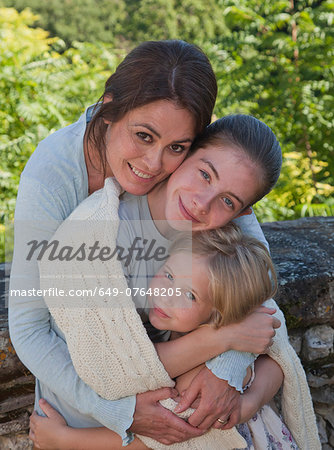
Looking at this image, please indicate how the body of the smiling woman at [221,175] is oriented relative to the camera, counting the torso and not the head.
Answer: toward the camera

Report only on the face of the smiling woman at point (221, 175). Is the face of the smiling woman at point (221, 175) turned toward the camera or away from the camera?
toward the camera

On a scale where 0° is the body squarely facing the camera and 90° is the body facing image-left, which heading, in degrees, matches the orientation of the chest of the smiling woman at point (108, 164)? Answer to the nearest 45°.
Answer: approximately 315°

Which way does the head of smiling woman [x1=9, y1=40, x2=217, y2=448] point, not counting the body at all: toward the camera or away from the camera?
toward the camera

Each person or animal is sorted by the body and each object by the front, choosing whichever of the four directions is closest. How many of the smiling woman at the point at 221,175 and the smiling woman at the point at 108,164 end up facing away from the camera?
0
